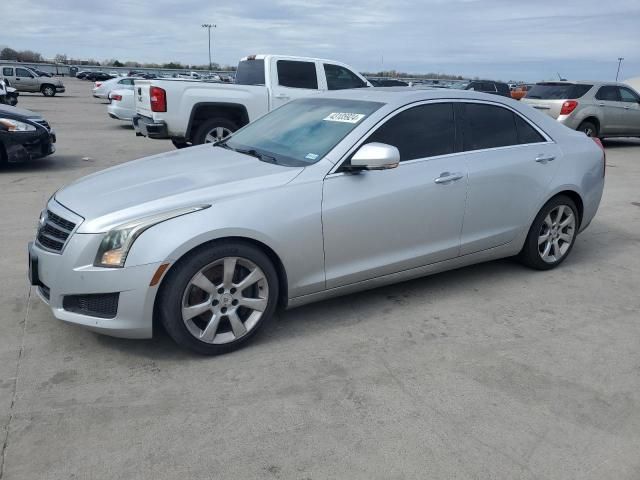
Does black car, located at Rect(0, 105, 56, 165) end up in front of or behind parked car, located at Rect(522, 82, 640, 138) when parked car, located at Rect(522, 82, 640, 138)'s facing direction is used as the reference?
behind

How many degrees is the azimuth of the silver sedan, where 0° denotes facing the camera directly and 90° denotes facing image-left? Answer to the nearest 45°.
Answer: approximately 45°

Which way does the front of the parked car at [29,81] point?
to the viewer's right

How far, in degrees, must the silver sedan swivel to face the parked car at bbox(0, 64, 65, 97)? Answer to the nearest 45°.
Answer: approximately 90° to its right

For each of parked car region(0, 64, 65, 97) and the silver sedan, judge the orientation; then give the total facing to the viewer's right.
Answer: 1

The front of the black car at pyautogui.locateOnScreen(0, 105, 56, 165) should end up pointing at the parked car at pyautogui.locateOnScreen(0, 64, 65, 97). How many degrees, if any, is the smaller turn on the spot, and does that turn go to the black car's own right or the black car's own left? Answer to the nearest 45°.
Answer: approximately 135° to the black car's own left

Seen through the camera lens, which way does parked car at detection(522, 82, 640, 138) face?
facing away from the viewer and to the right of the viewer

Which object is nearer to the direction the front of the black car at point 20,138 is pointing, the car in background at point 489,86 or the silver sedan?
the silver sedan

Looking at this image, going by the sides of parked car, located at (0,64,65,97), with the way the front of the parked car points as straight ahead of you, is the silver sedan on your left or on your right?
on your right
